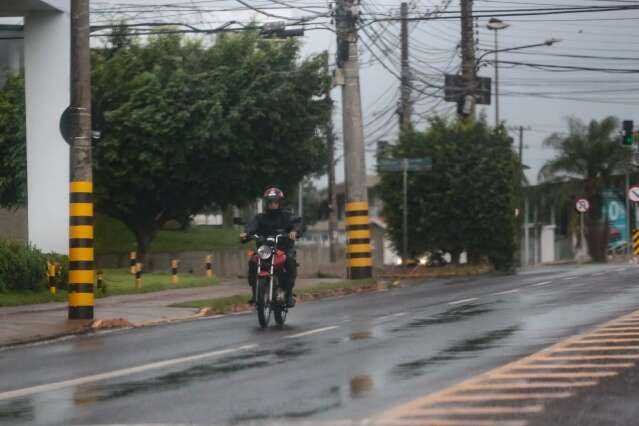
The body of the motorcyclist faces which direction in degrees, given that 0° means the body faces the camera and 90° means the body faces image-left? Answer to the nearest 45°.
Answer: approximately 0°

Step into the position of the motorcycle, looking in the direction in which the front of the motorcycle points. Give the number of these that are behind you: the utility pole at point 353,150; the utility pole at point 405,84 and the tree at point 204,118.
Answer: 3

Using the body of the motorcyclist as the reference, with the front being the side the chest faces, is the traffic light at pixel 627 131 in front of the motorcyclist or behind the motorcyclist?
behind

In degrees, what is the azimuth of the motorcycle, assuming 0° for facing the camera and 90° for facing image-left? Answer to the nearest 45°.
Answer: approximately 0°

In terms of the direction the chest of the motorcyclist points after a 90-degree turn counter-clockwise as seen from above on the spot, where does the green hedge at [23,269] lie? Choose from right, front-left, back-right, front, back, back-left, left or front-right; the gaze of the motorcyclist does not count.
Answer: back-left

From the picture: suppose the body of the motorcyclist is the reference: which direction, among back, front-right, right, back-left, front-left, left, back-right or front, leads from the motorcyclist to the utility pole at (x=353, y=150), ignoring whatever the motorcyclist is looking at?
back
